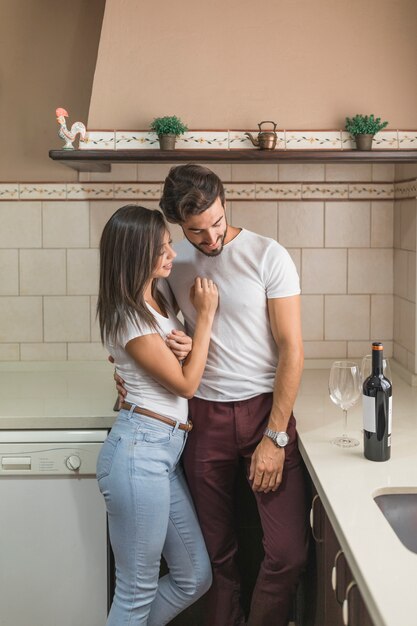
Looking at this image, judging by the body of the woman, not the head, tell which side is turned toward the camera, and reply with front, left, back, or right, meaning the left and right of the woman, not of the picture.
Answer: right

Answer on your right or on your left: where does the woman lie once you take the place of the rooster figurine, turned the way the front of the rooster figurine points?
on your left

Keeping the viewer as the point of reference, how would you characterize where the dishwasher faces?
facing the viewer

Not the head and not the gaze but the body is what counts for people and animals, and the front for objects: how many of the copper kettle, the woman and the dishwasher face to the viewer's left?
1

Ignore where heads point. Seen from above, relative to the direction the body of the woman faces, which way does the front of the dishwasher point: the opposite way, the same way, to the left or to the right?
to the right

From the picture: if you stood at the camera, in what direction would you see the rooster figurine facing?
facing to the left of the viewer

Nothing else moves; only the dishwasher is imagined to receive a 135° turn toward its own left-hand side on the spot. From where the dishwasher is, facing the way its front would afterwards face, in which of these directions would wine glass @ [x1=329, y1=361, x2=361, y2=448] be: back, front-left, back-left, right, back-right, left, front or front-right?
right

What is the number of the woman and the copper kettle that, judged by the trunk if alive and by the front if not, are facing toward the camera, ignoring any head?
0

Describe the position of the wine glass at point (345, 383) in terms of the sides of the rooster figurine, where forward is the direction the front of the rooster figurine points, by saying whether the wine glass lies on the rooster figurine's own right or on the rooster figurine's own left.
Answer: on the rooster figurine's own left

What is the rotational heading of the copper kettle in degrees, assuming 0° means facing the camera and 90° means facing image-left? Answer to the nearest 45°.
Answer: approximately 90°

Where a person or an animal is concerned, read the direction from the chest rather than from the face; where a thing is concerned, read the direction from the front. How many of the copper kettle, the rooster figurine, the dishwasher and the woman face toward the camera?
1

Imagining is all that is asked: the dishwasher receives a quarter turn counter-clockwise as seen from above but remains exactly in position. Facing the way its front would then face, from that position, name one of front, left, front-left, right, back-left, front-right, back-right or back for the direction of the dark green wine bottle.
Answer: front-right
